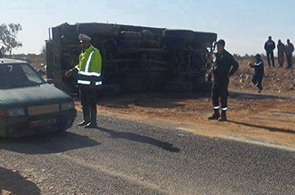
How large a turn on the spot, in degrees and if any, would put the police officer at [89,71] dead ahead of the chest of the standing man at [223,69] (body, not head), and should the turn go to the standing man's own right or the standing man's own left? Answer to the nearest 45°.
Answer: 0° — they already face them

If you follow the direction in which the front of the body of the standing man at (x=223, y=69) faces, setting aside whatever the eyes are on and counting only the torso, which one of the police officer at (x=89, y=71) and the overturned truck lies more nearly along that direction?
the police officer
